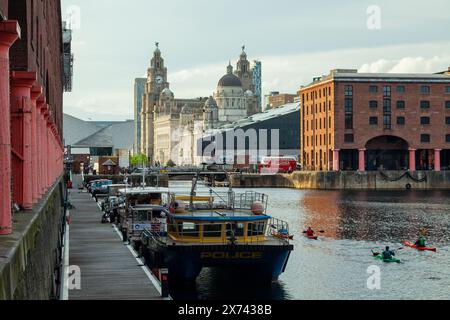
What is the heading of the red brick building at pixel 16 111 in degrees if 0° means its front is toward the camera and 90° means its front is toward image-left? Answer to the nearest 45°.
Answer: approximately 270°

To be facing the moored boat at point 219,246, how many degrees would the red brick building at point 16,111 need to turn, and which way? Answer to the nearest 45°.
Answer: approximately 45° to its left

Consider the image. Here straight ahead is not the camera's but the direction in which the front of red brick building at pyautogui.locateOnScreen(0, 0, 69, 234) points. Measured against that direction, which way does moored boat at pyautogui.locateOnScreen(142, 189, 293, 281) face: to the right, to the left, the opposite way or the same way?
to the right

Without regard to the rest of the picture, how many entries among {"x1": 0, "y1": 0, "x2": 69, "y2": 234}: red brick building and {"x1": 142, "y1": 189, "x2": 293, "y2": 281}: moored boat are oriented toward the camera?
1

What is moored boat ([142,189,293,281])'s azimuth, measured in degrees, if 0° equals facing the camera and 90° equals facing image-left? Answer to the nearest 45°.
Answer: approximately 0°

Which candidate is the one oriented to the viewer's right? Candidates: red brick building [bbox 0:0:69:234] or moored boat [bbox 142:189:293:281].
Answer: the red brick building
